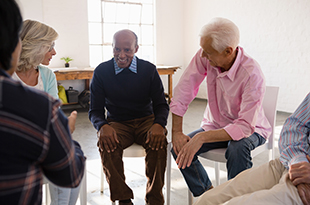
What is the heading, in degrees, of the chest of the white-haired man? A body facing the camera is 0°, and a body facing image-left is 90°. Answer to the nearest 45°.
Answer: approximately 45°

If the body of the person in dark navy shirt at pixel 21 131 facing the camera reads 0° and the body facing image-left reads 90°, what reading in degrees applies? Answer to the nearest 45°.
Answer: approximately 225°

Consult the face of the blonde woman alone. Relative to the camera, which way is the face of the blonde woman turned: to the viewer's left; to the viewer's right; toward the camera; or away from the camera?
to the viewer's right

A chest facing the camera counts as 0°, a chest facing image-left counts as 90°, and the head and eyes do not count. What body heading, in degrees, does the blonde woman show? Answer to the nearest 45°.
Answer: approximately 315°

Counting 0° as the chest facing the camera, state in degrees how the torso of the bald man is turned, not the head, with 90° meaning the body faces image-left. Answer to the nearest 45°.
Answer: approximately 0°
